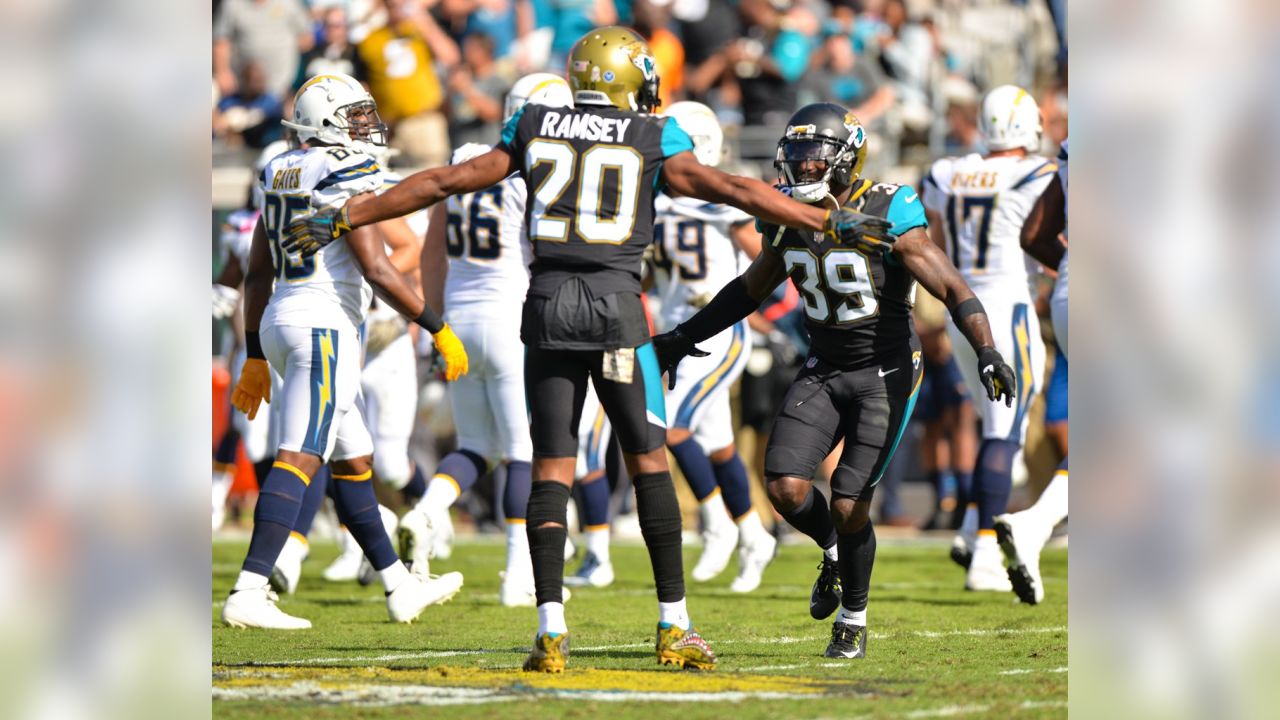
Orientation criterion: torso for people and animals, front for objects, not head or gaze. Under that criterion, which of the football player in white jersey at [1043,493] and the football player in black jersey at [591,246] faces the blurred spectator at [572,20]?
the football player in black jersey

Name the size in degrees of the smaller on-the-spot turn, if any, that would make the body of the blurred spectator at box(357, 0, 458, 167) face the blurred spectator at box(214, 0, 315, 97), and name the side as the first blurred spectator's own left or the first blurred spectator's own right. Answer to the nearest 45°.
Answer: approximately 135° to the first blurred spectator's own right

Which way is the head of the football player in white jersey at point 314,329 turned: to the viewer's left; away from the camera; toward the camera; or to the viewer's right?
to the viewer's right

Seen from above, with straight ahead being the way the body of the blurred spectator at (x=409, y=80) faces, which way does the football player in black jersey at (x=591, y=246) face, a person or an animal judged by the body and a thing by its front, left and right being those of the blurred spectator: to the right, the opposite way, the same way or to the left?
the opposite way

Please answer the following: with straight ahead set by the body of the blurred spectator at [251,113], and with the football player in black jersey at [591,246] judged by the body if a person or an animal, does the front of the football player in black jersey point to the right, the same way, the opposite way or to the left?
the opposite way

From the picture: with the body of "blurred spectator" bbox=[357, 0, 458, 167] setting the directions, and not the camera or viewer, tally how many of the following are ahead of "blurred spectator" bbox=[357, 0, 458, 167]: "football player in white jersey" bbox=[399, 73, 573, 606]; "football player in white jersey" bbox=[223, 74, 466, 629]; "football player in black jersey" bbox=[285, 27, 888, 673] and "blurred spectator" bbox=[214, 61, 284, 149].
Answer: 3

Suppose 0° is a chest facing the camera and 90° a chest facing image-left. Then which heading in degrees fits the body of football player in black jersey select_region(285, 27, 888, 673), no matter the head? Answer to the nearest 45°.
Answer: approximately 180°

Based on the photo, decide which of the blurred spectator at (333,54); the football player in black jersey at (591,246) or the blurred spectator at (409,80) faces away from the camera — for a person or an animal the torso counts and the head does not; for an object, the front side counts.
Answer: the football player in black jersey

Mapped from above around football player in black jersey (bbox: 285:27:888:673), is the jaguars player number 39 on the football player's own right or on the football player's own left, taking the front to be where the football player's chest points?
on the football player's own right
